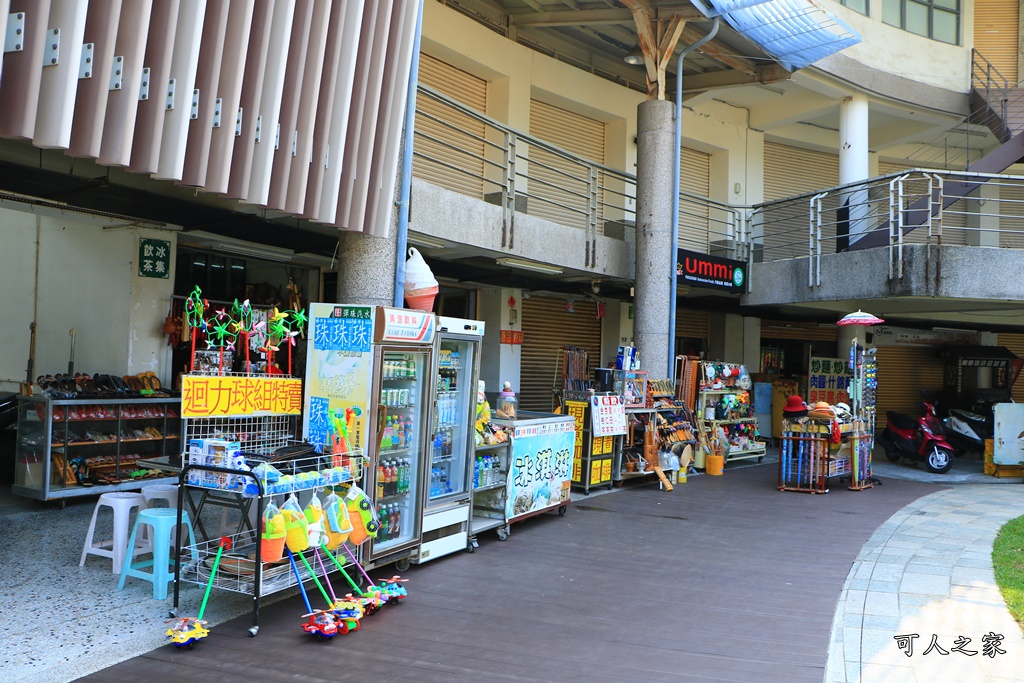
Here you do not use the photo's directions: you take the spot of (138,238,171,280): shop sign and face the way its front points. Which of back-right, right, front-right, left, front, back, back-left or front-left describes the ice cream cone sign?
front-left

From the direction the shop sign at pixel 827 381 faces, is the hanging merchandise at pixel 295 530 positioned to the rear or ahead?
ahead

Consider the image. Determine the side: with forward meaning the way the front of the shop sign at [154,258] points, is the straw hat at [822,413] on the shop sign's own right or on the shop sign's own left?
on the shop sign's own left

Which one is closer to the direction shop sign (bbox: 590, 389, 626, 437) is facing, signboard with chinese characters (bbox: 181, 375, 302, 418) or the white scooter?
the signboard with chinese characters

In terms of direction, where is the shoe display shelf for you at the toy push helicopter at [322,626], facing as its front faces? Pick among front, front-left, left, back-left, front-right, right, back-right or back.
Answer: back

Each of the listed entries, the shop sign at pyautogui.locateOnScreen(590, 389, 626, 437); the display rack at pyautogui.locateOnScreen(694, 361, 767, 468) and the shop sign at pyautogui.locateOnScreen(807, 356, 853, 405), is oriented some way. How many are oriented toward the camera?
3

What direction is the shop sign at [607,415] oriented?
toward the camera

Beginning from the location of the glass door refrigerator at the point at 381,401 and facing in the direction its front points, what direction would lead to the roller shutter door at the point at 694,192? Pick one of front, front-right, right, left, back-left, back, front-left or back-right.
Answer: left

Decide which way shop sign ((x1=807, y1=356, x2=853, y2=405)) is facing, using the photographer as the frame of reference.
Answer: facing the viewer

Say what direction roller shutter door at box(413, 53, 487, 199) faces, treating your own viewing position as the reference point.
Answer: facing the viewer and to the right of the viewer

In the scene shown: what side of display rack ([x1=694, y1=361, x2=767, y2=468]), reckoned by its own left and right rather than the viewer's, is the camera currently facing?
front

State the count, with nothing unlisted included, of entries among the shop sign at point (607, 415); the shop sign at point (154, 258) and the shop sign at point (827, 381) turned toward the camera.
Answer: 3
